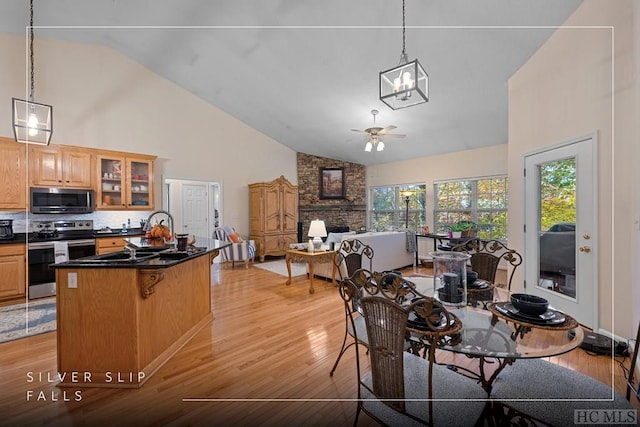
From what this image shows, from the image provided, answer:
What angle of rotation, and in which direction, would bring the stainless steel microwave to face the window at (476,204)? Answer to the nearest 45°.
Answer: approximately 45° to its left

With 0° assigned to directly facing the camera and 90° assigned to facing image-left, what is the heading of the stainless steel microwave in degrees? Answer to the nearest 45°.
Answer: approximately 0°

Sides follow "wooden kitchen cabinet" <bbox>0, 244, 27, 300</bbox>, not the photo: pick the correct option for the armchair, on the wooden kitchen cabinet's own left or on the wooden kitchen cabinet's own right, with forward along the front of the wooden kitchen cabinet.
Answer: on the wooden kitchen cabinet's own left

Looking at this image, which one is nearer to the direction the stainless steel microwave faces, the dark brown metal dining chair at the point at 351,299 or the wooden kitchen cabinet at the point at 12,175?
the dark brown metal dining chair

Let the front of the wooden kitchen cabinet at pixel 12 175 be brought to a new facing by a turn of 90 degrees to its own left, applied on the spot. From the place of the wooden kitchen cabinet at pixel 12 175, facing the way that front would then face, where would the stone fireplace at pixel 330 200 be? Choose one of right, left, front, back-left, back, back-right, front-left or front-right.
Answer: front

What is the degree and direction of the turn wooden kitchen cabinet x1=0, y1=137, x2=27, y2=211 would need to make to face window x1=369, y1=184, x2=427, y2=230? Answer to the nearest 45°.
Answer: approximately 90° to its left

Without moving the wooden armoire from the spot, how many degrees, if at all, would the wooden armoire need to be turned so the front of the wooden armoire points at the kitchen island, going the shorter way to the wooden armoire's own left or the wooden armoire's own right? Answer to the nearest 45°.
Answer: approximately 45° to the wooden armoire's own right

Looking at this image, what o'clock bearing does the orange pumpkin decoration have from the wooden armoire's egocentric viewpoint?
The orange pumpkin decoration is roughly at 2 o'clock from the wooden armoire.
